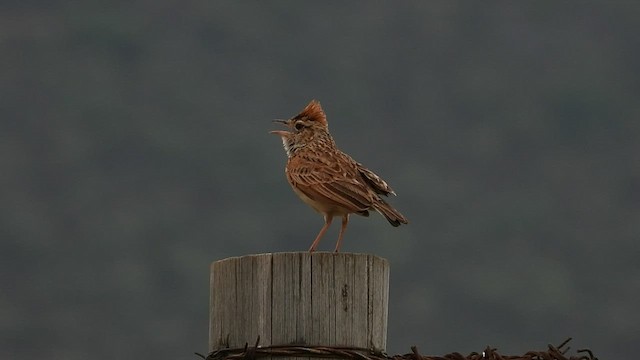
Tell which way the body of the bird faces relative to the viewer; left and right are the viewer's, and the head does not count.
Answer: facing to the left of the viewer
